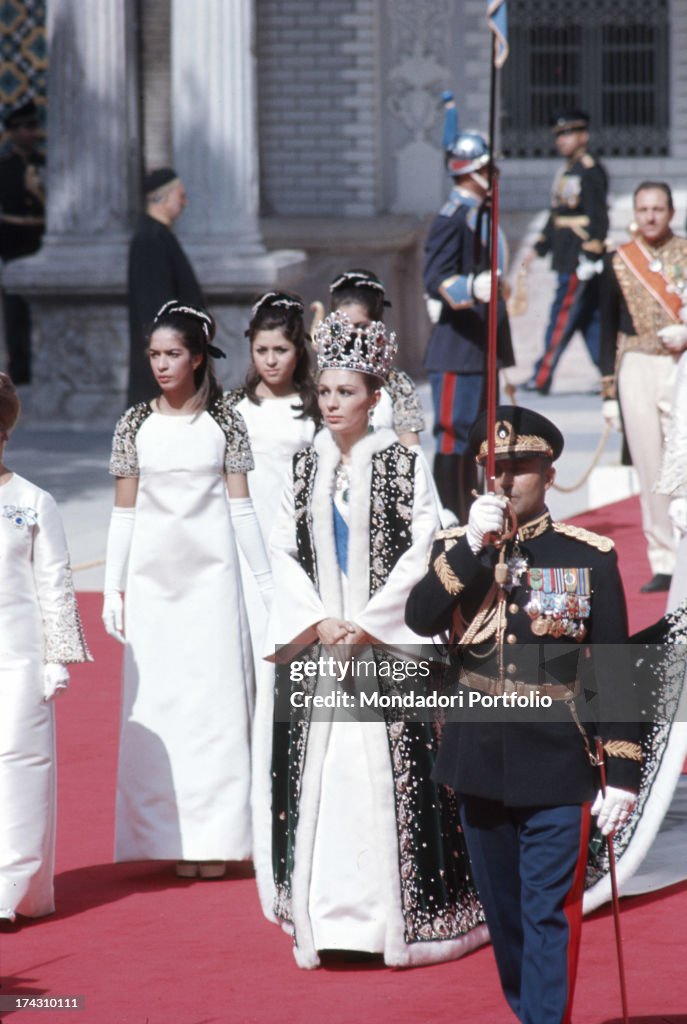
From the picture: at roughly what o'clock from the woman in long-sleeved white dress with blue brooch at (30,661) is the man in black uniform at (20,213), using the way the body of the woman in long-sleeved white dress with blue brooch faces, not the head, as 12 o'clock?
The man in black uniform is roughly at 6 o'clock from the woman in long-sleeved white dress with blue brooch.

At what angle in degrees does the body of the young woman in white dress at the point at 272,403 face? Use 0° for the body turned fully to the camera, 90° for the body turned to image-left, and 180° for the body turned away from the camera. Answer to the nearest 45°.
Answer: approximately 0°

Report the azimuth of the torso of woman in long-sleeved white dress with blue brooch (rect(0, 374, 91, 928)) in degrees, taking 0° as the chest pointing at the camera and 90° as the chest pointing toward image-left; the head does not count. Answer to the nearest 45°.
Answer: approximately 0°

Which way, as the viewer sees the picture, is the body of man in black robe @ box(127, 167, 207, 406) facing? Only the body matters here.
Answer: to the viewer's right

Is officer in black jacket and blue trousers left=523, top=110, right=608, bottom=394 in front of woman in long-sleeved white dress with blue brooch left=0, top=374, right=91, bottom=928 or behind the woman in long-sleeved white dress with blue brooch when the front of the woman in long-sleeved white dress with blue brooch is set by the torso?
behind

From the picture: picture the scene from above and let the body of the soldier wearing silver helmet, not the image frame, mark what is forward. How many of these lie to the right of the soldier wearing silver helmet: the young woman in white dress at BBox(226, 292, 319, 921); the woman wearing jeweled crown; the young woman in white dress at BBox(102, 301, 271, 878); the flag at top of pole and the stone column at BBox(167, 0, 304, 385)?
4
